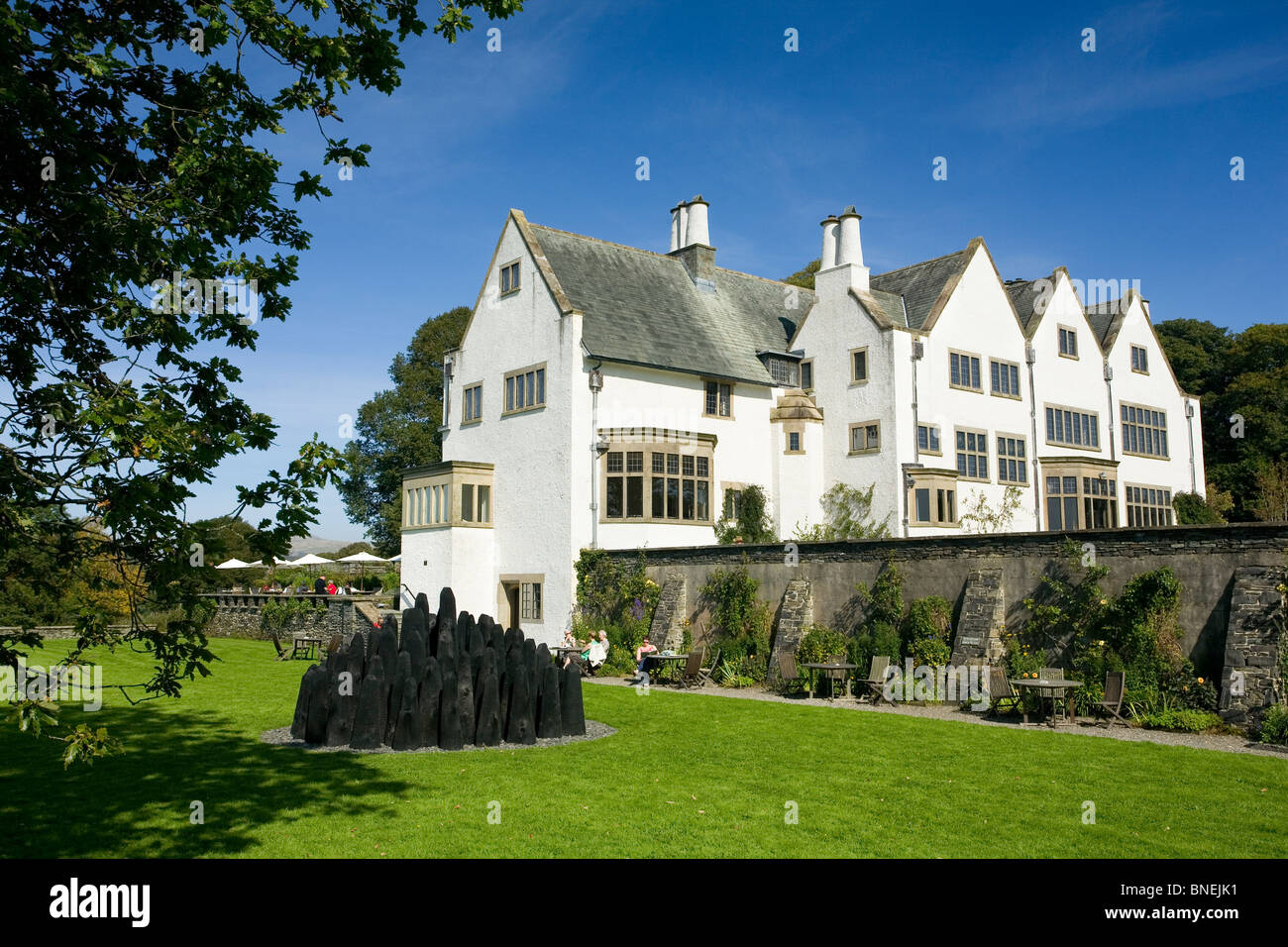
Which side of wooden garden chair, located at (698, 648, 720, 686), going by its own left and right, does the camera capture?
left

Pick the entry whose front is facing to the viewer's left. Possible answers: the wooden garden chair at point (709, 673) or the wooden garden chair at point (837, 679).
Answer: the wooden garden chair at point (709, 673)

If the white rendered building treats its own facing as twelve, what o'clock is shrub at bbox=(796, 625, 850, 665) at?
The shrub is roughly at 1 o'clock from the white rendered building.

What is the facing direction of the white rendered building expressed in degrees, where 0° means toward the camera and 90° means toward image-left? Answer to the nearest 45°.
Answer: approximately 315°

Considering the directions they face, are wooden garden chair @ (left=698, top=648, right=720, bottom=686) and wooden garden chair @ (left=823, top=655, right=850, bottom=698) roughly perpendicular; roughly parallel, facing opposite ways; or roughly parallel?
roughly perpendicular

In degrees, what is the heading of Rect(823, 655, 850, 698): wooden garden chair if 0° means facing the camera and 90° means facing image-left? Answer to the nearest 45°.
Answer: approximately 0°

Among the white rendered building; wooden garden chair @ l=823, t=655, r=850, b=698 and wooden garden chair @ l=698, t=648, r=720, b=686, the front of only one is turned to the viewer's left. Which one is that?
wooden garden chair @ l=698, t=648, r=720, b=686

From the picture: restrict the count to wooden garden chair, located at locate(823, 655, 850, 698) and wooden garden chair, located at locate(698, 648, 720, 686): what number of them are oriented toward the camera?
1
